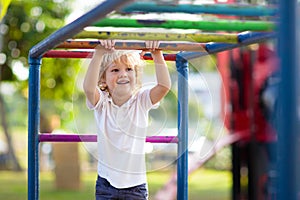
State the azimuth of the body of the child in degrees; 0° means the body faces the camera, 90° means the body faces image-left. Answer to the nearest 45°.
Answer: approximately 0°

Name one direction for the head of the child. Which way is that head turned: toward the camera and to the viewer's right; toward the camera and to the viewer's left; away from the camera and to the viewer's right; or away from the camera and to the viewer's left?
toward the camera and to the viewer's right

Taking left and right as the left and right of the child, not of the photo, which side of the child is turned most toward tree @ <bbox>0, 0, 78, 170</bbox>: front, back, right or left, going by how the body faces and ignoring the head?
back
